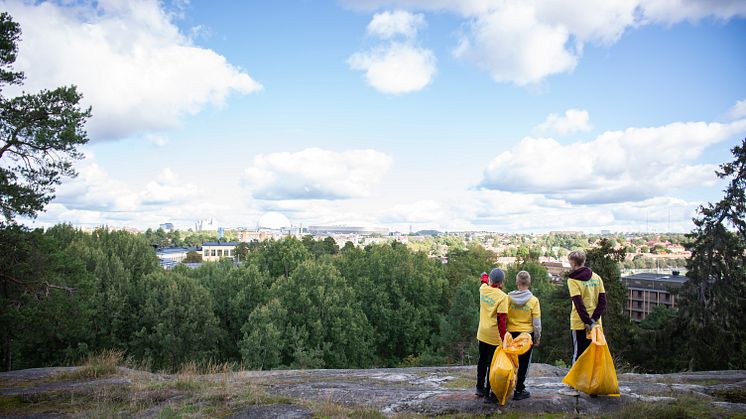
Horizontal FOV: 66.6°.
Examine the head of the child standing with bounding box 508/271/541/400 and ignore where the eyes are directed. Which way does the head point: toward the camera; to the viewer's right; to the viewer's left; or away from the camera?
away from the camera

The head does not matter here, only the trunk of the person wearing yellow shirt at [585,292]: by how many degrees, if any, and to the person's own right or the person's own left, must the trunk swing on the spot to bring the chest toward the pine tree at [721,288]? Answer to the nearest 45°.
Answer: approximately 45° to the person's own right

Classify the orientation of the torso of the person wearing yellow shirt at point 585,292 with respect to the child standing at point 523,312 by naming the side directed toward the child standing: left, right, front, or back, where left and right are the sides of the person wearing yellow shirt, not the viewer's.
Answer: left

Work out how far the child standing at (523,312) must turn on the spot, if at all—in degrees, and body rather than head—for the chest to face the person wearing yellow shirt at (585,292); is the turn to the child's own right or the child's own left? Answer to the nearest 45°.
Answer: approximately 45° to the child's own right

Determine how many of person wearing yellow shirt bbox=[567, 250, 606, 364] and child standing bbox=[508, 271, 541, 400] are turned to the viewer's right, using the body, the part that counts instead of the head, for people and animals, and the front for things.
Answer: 0

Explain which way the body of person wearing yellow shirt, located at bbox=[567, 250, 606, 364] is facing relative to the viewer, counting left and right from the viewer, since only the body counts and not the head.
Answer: facing away from the viewer and to the left of the viewer

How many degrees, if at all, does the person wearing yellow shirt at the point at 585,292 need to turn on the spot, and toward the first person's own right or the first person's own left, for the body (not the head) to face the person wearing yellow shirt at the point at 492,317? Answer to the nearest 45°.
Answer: approximately 90° to the first person's own left

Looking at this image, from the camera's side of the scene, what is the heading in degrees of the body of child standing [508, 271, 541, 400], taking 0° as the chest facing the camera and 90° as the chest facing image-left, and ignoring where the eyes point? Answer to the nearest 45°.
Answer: approximately 180°
